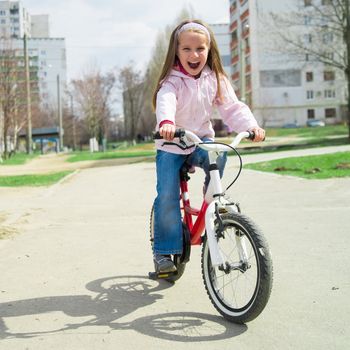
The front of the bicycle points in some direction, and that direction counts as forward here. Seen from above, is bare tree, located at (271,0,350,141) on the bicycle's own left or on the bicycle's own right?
on the bicycle's own left

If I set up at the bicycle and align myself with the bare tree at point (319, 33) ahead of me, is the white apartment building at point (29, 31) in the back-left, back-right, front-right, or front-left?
front-left

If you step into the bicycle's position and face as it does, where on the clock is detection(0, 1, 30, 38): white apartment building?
The white apartment building is roughly at 7 o'clock from the bicycle.

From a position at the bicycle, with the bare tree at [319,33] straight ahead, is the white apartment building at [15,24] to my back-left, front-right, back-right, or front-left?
front-left

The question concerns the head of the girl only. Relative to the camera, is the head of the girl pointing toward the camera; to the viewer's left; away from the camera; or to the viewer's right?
toward the camera

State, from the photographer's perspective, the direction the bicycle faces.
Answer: facing the viewer and to the right of the viewer

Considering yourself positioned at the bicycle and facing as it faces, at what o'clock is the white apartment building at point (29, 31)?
The white apartment building is roughly at 7 o'clock from the bicycle.
